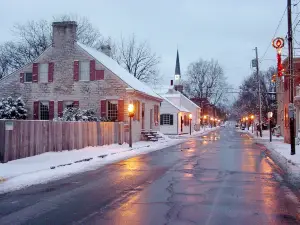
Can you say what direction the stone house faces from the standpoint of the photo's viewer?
facing to the right of the viewer
